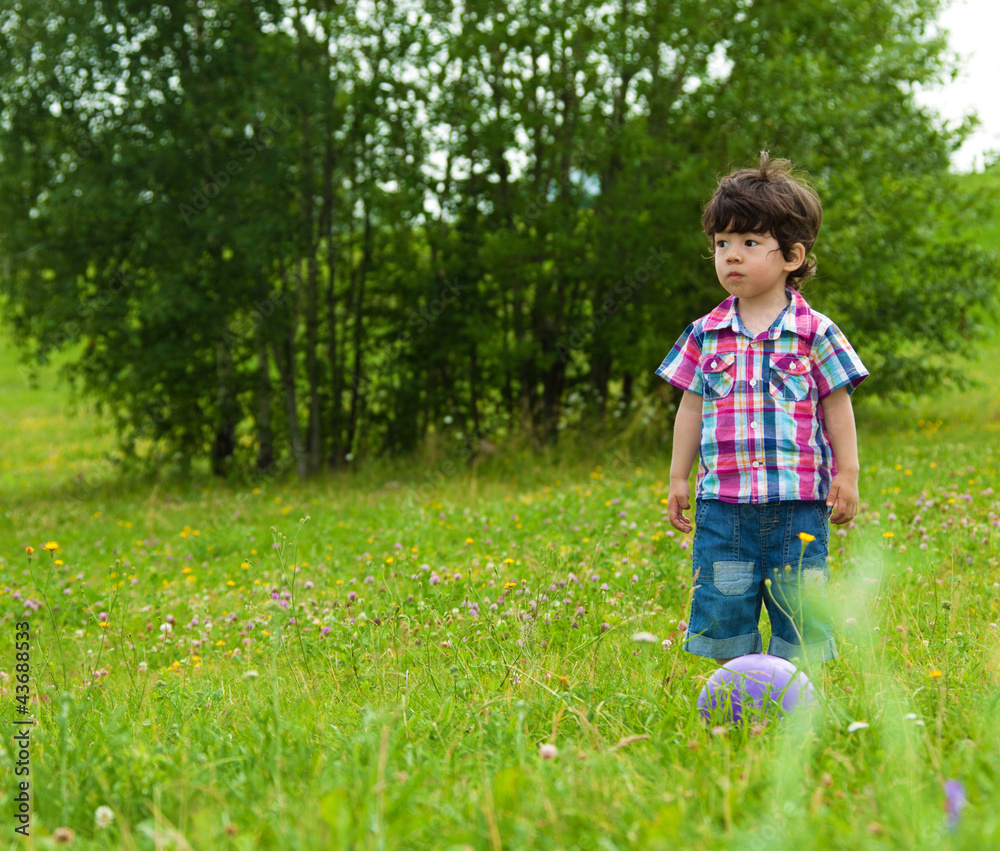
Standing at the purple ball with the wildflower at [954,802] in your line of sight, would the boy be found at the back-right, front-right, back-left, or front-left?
back-left

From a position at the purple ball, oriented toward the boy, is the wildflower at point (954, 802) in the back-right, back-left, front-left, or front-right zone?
back-right

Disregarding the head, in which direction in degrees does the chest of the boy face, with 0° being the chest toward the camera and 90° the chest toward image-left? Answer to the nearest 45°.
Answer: approximately 0°

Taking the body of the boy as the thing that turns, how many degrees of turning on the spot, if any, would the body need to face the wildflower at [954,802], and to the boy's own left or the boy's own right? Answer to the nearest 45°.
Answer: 0° — they already face it
